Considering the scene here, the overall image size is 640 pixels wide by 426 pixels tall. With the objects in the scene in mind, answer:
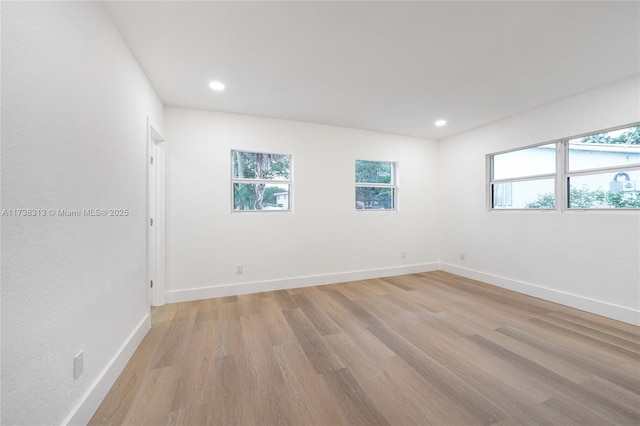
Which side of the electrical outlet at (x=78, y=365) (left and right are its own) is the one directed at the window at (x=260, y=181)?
left

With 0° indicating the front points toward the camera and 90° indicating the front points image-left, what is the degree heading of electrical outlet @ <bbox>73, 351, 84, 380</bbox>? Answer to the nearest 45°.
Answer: approximately 315°

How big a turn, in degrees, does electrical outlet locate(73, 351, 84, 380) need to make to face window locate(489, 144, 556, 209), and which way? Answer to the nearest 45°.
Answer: approximately 45° to its left
